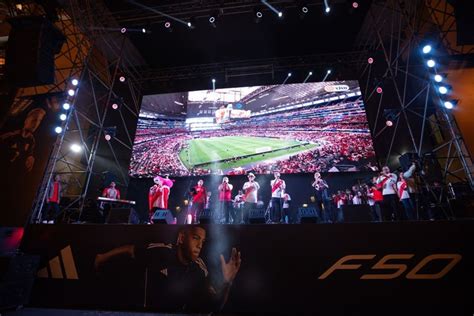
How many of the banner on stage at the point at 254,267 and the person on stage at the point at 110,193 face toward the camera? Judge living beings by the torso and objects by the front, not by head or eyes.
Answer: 2

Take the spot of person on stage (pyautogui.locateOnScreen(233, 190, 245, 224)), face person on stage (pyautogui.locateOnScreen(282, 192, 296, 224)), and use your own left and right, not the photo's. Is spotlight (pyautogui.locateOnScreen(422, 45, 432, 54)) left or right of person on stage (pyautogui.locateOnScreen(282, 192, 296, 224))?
right

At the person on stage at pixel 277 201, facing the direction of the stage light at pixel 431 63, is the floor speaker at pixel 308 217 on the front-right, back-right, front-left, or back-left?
front-right

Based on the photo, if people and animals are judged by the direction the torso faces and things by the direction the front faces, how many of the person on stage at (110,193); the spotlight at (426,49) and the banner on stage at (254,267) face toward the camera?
3

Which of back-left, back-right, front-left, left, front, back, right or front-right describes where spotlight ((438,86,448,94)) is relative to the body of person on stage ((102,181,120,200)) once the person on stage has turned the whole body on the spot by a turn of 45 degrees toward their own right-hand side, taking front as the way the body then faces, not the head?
left

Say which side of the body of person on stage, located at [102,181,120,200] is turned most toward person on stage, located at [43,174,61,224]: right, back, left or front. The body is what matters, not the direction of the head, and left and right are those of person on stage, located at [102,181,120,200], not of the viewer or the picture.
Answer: right

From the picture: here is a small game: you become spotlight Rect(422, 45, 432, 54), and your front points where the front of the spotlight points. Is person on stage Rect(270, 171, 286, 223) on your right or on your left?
on your right

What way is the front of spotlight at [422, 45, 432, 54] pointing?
toward the camera

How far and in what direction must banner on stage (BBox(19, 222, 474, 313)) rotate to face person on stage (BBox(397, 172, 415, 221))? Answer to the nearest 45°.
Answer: approximately 135° to its left

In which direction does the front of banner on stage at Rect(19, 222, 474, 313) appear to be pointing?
toward the camera

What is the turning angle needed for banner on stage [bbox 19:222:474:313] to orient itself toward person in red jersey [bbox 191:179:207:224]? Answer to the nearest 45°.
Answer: approximately 135° to its right

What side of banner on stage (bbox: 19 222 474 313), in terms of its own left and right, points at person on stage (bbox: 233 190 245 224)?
back
